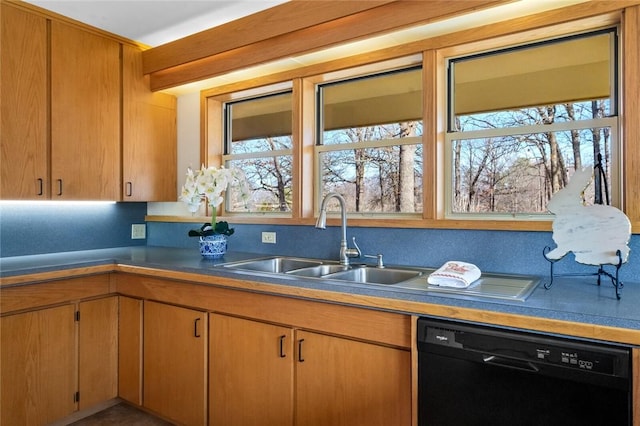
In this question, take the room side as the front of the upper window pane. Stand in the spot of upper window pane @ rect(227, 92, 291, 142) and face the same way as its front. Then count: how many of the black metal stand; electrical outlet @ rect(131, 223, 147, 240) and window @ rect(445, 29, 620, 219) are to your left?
2

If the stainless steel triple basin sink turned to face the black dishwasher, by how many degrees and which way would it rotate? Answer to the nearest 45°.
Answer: approximately 90° to its left

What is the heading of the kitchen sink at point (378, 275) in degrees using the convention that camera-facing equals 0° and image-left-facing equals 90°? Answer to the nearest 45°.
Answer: approximately 45°

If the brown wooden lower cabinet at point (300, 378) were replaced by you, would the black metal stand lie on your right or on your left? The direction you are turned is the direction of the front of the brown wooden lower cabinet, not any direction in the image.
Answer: on your left

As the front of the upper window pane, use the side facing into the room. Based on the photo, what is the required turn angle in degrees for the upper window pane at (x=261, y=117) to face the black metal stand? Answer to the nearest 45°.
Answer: approximately 90° to its left

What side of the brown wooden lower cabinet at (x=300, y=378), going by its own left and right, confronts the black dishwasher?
left

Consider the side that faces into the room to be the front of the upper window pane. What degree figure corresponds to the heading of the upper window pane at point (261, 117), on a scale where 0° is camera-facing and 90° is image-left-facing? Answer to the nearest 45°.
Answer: approximately 45°

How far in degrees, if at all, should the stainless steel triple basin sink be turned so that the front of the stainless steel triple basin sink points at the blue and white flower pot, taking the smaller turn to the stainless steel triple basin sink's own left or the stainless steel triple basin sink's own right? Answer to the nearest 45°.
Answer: approximately 45° to the stainless steel triple basin sink's own right
